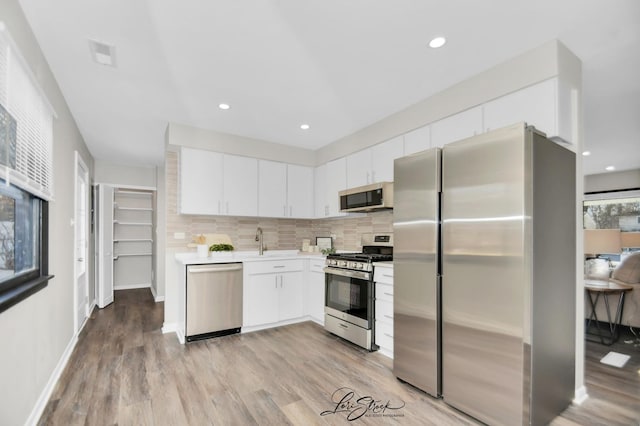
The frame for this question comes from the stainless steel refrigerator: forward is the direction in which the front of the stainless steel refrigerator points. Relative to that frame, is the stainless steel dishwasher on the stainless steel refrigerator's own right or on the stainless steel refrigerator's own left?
on the stainless steel refrigerator's own right

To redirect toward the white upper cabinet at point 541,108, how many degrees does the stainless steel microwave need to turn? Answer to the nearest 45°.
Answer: approximately 90° to its left

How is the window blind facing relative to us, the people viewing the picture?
facing to the right of the viewer

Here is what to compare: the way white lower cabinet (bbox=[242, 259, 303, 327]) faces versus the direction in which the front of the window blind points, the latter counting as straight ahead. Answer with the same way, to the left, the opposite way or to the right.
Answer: to the right

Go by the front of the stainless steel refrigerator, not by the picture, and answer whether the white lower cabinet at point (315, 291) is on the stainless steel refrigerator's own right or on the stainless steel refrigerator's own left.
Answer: on the stainless steel refrigerator's own right

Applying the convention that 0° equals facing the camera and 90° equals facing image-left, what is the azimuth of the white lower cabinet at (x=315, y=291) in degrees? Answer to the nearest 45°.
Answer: approximately 45°
